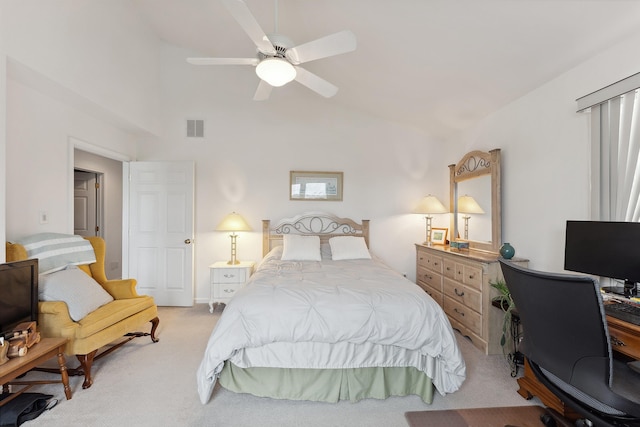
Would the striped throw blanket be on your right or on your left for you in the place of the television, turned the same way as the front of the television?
on your left

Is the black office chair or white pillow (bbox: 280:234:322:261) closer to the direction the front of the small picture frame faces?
the white pillow

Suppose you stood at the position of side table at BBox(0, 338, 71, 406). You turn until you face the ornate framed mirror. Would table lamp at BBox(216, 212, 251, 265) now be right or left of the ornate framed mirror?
left

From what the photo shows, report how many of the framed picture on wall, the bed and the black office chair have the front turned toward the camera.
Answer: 2

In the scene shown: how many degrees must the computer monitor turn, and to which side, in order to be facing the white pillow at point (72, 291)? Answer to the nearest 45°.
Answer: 0° — it already faces it

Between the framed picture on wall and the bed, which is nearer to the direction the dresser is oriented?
the bed

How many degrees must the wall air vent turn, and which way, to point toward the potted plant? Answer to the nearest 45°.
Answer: approximately 45° to its left

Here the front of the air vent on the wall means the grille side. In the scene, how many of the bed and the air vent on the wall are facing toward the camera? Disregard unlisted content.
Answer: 2

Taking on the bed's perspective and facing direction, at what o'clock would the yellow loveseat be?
The yellow loveseat is roughly at 3 o'clock from the bed.

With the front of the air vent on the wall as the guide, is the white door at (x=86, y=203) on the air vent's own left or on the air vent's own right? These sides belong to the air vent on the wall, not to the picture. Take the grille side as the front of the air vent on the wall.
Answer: on the air vent's own right
